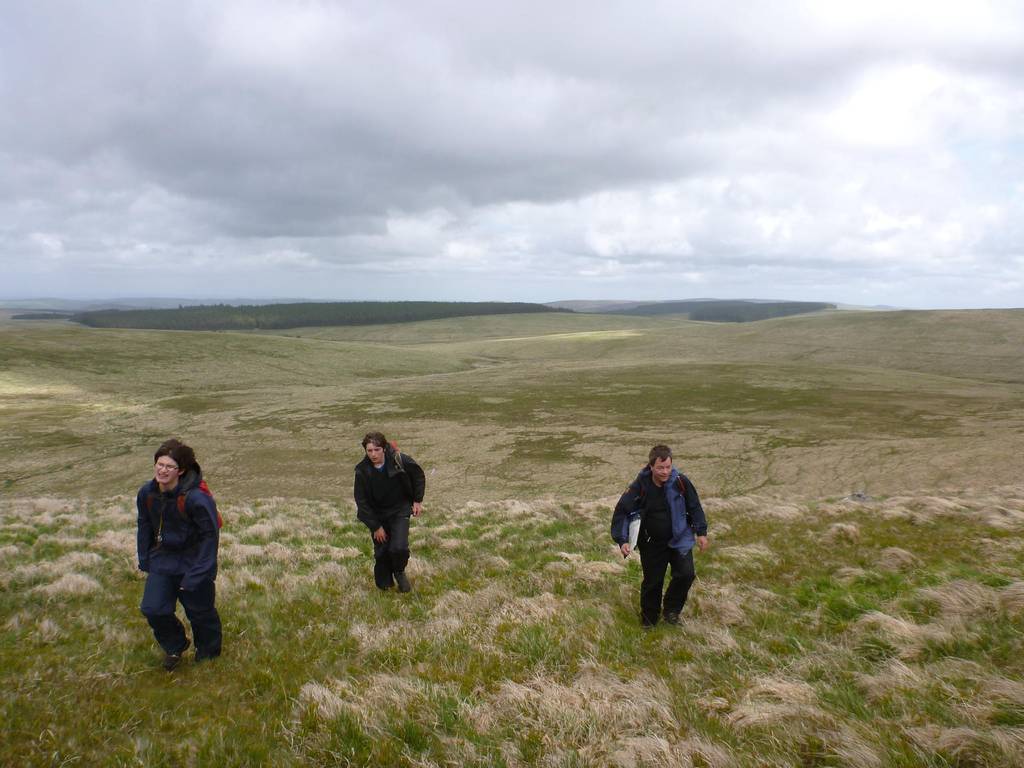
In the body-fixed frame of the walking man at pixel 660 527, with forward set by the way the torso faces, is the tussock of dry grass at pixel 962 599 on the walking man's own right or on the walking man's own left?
on the walking man's own left

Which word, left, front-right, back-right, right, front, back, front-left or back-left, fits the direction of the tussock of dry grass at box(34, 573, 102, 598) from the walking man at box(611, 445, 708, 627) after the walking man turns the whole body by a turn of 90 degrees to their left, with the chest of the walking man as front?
back

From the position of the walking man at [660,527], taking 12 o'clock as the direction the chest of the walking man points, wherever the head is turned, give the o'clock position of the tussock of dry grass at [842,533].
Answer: The tussock of dry grass is roughly at 7 o'clock from the walking man.

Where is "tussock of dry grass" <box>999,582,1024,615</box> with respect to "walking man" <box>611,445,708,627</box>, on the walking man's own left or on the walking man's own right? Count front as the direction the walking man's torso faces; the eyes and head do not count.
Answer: on the walking man's own left

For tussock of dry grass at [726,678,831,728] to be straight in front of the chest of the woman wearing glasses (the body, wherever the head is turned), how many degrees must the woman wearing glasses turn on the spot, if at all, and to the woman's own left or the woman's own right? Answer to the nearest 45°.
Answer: approximately 90° to the woman's own left

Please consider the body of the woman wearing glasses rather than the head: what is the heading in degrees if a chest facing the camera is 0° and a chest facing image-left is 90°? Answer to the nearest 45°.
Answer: approximately 45°

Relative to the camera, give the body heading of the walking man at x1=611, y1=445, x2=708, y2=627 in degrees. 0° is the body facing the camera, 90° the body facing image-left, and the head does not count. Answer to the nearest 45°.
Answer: approximately 0°

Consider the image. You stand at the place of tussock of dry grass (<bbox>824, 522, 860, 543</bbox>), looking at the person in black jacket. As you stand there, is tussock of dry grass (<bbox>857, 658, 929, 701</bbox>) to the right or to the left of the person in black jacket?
left

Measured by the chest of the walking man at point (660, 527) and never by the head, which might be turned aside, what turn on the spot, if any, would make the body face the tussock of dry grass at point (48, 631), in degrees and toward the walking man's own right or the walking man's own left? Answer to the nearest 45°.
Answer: approximately 90° to the walking man's own right

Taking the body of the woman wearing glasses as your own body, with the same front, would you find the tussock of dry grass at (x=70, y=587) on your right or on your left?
on your right

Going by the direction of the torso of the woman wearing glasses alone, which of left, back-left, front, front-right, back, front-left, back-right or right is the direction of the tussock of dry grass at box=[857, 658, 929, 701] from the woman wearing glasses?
left
